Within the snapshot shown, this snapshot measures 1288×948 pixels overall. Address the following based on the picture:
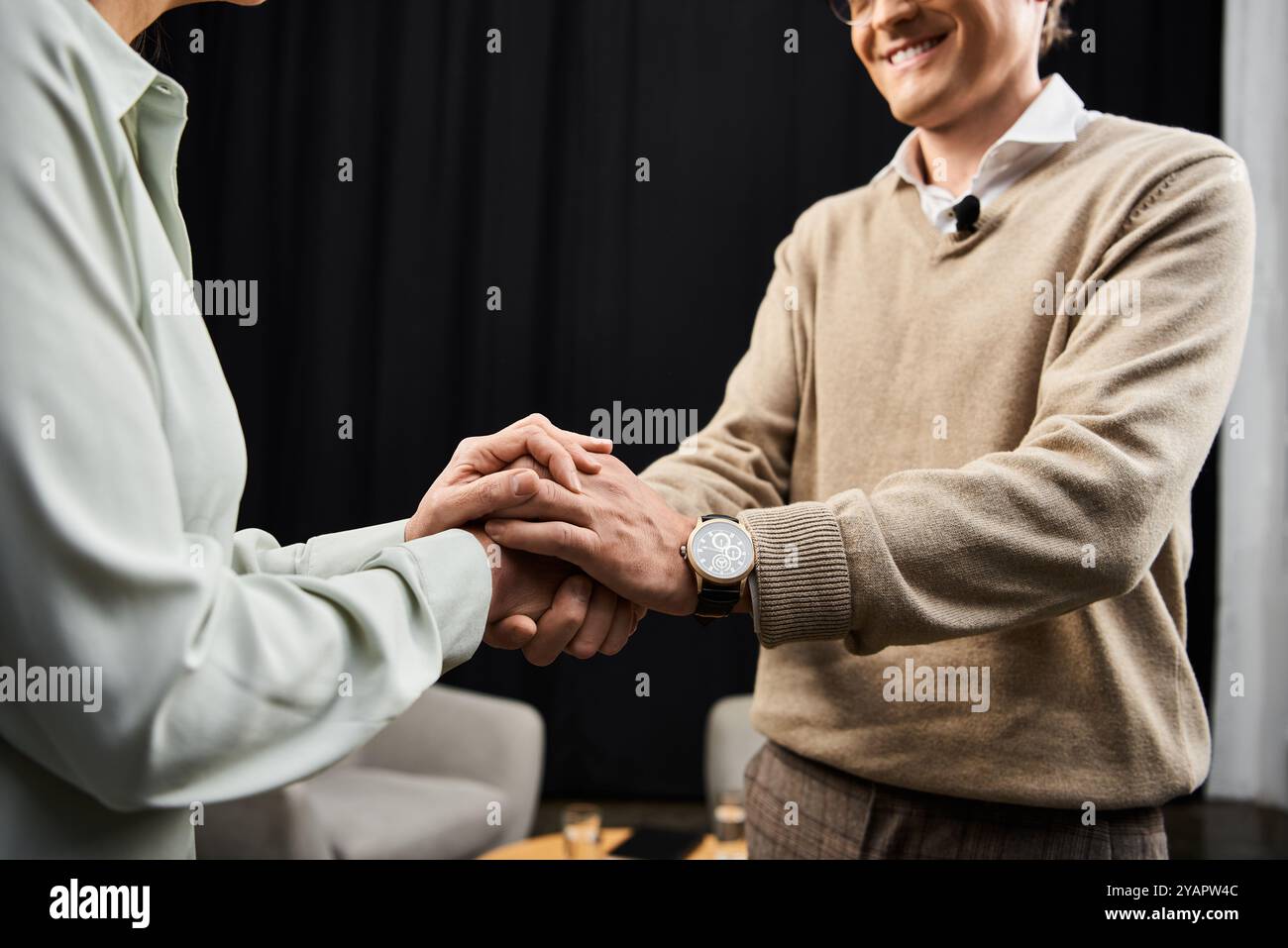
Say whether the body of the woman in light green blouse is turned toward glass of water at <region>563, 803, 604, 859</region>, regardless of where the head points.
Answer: no

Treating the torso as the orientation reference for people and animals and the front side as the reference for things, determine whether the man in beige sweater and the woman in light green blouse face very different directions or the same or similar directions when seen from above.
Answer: very different directions

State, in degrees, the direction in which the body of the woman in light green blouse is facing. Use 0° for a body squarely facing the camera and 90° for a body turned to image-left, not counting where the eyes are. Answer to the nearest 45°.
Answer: approximately 270°

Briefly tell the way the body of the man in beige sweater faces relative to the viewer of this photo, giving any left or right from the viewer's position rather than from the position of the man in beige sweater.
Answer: facing the viewer and to the left of the viewer

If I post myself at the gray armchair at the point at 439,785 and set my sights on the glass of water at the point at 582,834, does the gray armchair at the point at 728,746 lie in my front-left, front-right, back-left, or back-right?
front-left

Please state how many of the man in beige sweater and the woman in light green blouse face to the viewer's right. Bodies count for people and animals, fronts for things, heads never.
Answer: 1

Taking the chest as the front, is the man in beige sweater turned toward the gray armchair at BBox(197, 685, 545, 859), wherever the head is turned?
no

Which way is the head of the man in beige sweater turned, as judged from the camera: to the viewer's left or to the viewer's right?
to the viewer's left

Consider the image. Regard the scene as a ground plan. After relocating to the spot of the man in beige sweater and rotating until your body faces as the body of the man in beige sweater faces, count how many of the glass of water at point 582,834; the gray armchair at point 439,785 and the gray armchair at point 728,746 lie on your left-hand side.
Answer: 0

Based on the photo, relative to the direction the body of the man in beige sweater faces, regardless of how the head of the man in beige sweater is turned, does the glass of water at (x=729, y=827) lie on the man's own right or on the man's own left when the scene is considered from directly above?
on the man's own right

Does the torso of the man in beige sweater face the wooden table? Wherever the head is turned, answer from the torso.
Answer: no

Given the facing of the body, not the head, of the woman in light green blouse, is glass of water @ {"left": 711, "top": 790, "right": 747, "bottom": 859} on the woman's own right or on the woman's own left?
on the woman's own left
